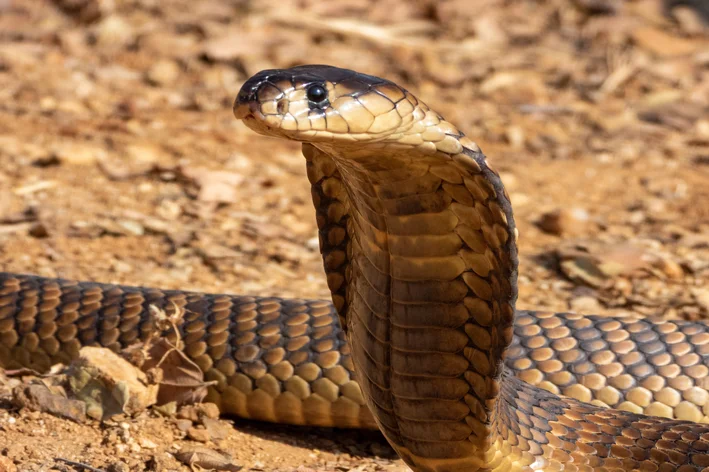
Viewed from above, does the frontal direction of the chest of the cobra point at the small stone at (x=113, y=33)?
no

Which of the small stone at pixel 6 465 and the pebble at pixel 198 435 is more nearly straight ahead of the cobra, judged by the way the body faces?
the small stone

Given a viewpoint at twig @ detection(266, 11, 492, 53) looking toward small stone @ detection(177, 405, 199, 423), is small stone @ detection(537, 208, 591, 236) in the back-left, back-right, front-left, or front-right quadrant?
front-left

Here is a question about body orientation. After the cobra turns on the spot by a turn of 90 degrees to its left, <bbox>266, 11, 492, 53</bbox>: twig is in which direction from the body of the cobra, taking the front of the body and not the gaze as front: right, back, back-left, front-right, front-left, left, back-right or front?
back-left

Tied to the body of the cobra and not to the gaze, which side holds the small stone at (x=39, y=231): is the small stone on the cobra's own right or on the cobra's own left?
on the cobra's own right

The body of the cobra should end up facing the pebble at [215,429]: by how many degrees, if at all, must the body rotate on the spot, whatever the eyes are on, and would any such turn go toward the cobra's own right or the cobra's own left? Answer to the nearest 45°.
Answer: approximately 90° to the cobra's own right

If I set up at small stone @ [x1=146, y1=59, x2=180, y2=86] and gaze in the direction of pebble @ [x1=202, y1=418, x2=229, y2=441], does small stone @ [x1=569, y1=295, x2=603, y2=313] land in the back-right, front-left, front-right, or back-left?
front-left

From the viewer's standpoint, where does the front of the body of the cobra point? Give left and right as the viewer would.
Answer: facing the viewer and to the left of the viewer

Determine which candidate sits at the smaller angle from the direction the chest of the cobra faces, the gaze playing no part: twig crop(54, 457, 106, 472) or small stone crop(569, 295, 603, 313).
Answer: the twig

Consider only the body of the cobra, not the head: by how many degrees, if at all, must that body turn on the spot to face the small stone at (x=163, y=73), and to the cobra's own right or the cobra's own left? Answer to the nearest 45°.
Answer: approximately 135° to the cobra's own right

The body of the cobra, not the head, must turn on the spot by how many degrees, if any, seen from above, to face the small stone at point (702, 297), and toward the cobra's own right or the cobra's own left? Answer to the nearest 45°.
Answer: approximately 180°

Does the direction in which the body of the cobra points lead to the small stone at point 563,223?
no

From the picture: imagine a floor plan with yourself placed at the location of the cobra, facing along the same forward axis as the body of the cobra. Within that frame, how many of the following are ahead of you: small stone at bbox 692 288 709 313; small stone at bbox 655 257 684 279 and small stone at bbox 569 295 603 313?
0

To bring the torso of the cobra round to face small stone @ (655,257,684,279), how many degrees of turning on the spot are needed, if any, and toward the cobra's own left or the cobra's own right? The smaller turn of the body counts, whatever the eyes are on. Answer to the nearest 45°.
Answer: approximately 180°

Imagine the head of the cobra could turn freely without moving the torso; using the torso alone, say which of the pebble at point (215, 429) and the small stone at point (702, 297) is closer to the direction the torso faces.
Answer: the pebble

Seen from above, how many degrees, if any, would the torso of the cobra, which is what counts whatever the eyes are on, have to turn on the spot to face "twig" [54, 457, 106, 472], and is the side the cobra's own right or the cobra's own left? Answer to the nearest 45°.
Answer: approximately 45° to the cobra's own right
